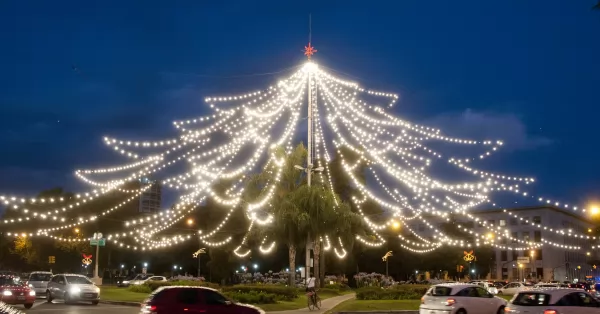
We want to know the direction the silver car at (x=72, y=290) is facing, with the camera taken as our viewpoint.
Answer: facing the viewer and to the right of the viewer

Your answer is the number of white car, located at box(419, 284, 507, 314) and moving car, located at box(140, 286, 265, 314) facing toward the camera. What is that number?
0

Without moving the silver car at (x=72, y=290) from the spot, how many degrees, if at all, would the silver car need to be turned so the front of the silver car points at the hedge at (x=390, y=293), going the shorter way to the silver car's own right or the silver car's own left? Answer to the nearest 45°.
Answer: approximately 45° to the silver car's own left

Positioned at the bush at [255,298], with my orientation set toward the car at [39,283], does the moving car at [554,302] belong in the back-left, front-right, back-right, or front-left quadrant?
back-left

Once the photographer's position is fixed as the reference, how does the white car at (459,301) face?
facing away from the viewer and to the right of the viewer

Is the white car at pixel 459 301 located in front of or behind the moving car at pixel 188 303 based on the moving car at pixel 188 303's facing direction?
in front

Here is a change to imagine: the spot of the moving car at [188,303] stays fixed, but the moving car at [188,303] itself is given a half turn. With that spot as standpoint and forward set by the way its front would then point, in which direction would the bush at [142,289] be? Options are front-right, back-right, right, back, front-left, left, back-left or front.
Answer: right

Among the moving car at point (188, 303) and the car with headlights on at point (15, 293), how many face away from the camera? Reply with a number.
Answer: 0

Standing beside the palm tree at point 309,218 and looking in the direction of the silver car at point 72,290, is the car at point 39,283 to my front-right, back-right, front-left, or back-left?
front-right

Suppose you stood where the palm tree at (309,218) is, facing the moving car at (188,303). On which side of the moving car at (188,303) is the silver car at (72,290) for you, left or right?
right

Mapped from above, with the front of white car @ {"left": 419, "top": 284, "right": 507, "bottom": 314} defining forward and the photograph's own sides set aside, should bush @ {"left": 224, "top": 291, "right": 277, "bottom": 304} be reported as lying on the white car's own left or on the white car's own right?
on the white car's own left

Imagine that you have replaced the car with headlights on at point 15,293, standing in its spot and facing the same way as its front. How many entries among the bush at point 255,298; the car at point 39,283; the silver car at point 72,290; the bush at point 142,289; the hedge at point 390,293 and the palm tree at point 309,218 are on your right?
0

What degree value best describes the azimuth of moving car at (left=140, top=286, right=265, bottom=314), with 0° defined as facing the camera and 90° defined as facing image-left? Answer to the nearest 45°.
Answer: approximately 270°

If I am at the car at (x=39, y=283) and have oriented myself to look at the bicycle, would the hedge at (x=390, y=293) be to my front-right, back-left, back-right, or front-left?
front-left
